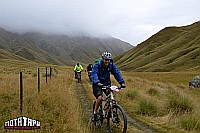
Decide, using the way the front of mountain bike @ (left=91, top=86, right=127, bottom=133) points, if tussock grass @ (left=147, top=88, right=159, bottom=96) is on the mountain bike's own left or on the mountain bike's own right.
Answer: on the mountain bike's own left

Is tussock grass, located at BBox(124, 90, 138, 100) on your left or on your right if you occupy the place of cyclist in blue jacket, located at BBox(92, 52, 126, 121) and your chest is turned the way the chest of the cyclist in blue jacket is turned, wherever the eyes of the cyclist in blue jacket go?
on your left

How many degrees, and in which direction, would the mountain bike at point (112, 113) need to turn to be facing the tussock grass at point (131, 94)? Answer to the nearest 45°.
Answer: approximately 135° to its left

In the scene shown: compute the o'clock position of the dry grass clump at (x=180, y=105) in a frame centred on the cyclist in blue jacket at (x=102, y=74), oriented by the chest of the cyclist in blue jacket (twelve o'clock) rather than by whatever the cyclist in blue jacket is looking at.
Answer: The dry grass clump is roughly at 9 o'clock from the cyclist in blue jacket.

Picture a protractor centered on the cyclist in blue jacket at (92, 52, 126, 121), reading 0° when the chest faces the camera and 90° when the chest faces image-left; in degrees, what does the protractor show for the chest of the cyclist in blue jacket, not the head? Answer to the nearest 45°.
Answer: approximately 315°

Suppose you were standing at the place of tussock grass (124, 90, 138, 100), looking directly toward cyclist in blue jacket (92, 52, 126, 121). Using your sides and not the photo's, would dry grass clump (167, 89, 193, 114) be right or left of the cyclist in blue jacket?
left

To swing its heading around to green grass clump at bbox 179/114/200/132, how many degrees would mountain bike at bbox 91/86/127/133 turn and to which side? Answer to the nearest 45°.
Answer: approximately 90° to its left

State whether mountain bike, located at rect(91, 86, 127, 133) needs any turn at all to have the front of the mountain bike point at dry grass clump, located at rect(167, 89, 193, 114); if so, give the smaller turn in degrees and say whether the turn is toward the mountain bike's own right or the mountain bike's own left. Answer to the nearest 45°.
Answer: approximately 90° to the mountain bike's own left

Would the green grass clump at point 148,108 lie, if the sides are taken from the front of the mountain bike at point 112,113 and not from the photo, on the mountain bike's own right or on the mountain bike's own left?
on the mountain bike's own left
